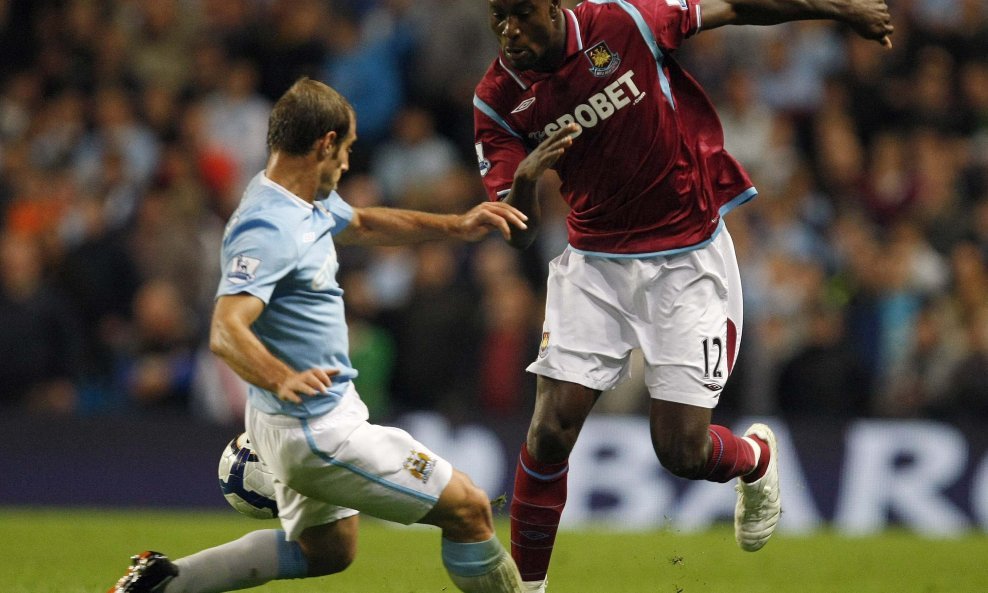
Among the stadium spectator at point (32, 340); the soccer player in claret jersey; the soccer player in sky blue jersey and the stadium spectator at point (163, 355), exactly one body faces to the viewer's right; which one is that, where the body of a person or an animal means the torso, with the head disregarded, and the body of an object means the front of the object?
the soccer player in sky blue jersey

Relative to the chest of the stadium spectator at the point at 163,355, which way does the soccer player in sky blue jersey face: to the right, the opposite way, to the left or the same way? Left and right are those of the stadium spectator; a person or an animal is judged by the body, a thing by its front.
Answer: to the left

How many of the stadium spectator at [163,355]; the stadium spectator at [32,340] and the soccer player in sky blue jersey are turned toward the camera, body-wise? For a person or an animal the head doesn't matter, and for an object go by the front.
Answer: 2

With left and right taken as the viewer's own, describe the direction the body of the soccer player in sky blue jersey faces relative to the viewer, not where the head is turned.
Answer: facing to the right of the viewer

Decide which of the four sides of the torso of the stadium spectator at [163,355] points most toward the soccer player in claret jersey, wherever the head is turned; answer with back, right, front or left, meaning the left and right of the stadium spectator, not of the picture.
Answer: front

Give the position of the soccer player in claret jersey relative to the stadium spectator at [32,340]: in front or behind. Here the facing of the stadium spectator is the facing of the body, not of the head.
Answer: in front

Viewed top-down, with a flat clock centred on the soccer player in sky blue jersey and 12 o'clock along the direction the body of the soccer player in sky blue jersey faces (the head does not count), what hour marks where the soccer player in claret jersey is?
The soccer player in claret jersey is roughly at 11 o'clock from the soccer player in sky blue jersey.

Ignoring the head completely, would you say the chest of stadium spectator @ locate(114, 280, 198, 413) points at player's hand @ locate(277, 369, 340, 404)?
yes

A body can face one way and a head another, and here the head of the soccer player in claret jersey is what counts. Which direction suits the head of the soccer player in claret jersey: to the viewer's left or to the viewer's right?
to the viewer's left

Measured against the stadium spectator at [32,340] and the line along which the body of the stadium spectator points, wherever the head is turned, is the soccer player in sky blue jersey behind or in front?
in front
